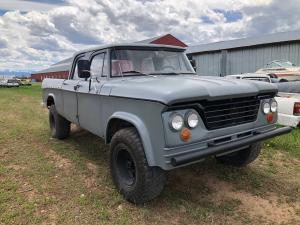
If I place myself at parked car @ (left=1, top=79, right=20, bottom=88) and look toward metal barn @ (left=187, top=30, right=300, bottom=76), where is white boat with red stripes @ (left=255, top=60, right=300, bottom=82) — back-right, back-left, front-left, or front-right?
front-right

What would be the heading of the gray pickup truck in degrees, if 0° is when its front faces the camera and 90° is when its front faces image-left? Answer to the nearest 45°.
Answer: approximately 315°

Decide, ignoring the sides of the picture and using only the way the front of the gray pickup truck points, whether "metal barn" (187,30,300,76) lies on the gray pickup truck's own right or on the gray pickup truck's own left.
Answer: on the gray pickup truck's own left

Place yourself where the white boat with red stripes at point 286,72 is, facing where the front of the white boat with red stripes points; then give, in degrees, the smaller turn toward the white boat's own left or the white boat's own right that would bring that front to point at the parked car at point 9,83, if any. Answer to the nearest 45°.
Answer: approximately 45° to the white boat's own right

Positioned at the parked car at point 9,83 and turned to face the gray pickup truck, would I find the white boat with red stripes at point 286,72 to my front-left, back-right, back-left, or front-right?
front-left

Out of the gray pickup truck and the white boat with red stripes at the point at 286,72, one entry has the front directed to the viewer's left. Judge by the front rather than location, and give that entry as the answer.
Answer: the white boat with red stripes

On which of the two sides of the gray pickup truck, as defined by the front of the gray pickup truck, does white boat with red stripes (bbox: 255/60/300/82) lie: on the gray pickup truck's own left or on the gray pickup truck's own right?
on the gray pickup truck's own left

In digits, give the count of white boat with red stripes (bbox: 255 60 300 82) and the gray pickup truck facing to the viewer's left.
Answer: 1

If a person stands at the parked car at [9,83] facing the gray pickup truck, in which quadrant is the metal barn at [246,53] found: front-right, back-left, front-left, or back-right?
front-left

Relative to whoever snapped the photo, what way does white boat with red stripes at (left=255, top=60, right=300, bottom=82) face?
facing to the left of the viewer

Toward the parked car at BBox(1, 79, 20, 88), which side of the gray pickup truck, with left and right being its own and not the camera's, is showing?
back

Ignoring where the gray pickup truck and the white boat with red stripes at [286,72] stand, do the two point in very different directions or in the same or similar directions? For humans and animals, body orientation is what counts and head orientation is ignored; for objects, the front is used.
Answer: very different directions

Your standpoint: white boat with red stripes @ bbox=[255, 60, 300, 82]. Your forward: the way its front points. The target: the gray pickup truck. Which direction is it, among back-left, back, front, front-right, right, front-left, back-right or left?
left
